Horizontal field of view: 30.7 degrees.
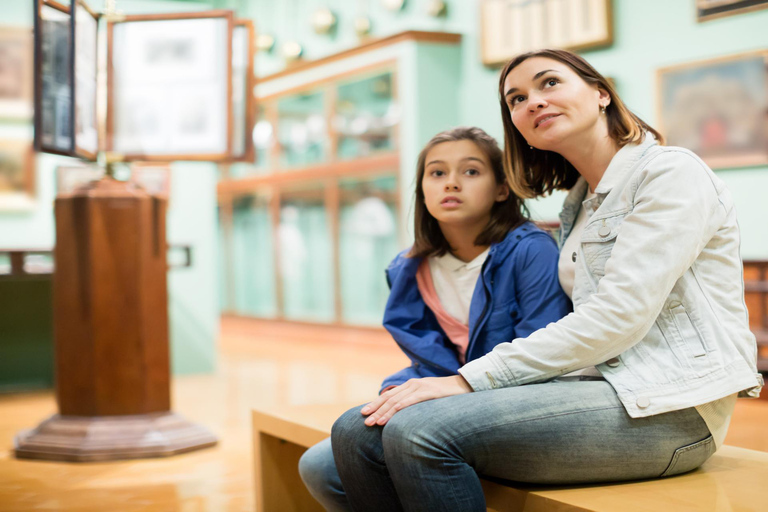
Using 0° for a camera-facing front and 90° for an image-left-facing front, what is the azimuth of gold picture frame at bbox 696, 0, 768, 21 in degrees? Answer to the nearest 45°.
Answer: approximately 45°

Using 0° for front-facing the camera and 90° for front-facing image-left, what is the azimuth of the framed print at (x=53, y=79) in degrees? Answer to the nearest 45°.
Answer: approximately 315°

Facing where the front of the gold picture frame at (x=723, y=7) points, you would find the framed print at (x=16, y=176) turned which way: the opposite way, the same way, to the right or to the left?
to the left

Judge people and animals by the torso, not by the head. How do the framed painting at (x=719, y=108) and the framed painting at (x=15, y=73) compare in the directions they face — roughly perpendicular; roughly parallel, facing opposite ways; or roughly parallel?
roughly perpendicular

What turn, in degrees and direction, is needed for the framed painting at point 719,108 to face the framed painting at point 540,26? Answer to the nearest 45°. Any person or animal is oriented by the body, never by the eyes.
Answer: approximately 90° to its right

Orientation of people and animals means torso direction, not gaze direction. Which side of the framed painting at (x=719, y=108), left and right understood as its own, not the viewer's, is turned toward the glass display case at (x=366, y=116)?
right

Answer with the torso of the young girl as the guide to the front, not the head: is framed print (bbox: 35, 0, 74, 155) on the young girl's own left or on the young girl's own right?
on the young girl's own right

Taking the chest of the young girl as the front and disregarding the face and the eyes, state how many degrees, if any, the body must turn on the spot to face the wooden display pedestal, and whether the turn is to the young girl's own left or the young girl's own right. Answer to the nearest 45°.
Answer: approximately 90° to the young girl's own right
